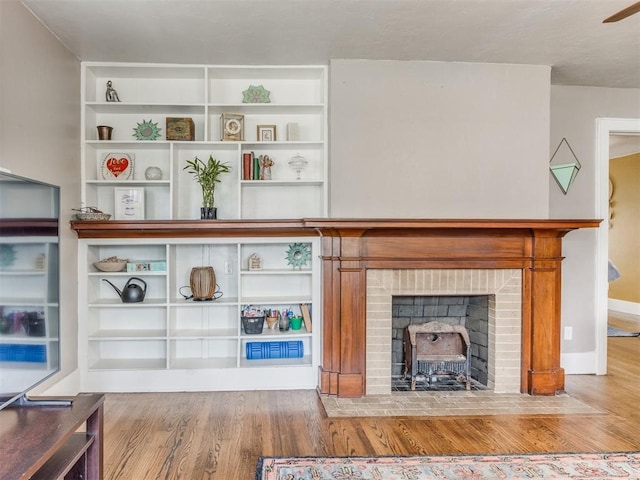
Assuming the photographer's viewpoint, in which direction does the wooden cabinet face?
facing the viewer and to the right of the viewer

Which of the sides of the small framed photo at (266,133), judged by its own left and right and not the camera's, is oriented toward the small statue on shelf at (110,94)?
right

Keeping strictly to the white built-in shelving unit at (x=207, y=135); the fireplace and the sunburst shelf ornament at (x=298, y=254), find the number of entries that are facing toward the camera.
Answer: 3

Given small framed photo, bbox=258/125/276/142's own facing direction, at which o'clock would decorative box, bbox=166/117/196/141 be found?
The decorative box is roughly at 3 o'clock from the small framed photo.

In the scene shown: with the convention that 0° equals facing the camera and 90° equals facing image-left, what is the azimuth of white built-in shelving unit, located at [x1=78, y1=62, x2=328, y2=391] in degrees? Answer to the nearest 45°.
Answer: approximately 0°

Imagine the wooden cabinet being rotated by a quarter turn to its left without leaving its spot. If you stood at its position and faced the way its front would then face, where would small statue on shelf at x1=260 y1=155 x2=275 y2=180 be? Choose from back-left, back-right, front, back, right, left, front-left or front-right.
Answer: front

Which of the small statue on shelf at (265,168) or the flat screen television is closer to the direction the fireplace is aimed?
the flat screen television

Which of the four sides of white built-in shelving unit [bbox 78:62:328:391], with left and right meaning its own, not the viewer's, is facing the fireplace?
left

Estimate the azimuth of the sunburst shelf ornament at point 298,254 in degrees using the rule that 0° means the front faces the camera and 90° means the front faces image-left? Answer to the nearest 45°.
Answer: approximately 0°

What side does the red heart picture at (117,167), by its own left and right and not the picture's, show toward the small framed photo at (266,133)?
left

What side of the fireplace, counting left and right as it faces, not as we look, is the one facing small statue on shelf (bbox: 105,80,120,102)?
right

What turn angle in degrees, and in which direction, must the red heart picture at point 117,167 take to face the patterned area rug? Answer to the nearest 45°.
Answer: approximately 45° to its left

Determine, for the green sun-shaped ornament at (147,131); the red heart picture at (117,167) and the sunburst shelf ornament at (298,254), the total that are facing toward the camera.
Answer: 3
